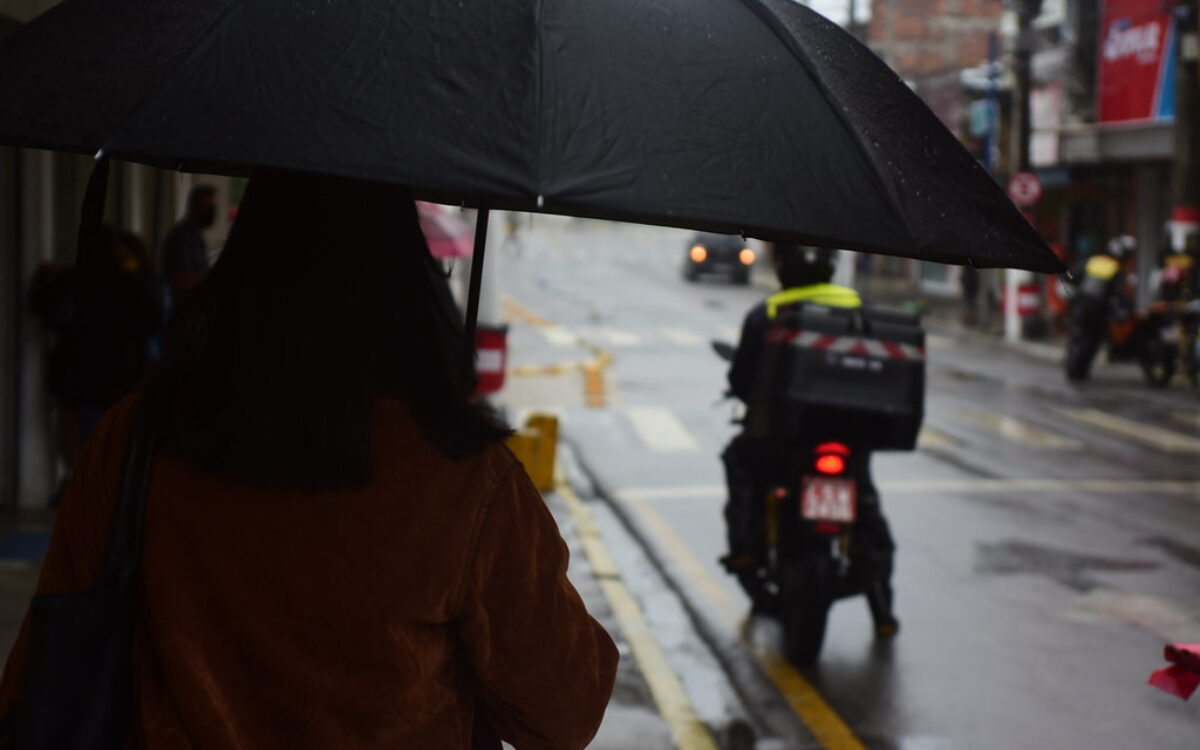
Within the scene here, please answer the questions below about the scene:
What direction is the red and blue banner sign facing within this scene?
toward the camera

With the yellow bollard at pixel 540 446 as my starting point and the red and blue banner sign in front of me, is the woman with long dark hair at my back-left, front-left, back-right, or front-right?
back-right

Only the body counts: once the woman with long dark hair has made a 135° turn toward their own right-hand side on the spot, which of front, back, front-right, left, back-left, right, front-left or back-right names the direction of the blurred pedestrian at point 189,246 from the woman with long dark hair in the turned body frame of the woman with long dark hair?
back-left

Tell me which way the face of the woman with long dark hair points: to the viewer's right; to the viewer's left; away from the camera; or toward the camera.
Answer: away from the camera

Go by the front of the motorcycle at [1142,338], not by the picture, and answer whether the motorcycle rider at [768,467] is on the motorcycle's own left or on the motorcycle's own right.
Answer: on the motorcycle's own left

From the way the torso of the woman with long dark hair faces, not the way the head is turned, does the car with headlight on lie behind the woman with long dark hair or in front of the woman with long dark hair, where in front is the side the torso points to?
in front

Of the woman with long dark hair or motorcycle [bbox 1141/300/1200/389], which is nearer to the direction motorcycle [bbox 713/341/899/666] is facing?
the motorcycle

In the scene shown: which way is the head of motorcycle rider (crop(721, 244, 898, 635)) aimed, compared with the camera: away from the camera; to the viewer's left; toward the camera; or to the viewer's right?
away from the camera

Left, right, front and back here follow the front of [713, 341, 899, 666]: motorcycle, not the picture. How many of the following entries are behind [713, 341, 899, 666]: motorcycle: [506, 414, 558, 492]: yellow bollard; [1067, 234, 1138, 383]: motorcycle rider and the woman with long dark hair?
1

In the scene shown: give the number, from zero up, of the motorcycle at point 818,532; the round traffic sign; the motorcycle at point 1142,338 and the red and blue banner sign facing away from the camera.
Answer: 1

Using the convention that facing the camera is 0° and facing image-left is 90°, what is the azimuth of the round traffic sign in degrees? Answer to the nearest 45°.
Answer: approximately 0°

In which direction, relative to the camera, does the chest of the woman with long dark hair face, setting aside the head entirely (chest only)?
away from the camera

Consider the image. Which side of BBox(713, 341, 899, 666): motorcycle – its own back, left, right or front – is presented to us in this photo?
back

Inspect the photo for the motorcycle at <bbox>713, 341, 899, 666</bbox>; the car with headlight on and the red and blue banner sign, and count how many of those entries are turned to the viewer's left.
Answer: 0

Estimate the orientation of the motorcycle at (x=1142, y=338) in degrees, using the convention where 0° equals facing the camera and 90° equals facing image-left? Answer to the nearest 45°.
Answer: approximately 90°

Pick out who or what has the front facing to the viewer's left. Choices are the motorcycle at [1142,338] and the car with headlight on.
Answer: the motorcycle

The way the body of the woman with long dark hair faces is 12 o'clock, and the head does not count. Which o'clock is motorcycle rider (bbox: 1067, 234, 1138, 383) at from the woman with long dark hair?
The motorcycle rider is roughly at 1 o'clock from the woman with long dark hair.

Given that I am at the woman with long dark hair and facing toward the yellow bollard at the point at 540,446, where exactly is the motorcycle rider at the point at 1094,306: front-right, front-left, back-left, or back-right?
front-right

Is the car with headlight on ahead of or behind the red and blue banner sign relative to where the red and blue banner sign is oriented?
behind

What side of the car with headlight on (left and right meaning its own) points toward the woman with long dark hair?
front

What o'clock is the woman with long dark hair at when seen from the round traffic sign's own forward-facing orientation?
The woman with long dark hair is roughly at 12 o'clock from the round traffic sign.
